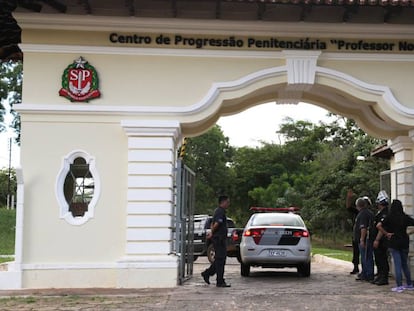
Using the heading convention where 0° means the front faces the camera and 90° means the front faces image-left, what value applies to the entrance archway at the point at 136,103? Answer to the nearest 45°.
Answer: approximately 0°

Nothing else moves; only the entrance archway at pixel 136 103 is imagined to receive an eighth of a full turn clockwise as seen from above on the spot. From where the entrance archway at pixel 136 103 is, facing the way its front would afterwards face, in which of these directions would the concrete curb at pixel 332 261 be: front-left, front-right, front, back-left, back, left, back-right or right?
back

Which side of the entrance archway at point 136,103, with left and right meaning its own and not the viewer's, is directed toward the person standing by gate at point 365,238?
left

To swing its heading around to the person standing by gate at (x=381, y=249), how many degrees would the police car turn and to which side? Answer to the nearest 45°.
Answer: approximately 135° to its right

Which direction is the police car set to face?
away from the camera

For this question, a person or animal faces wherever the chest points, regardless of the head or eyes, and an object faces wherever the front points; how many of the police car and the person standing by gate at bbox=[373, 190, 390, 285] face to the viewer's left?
1

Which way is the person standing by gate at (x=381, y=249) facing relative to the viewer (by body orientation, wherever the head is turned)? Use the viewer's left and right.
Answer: facing to the left of the viewer

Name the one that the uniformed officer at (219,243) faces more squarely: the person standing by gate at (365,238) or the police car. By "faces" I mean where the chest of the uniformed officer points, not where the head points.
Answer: the person standing by gate

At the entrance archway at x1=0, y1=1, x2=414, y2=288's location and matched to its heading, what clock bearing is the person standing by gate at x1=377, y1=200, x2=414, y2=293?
The person standing by gate is roughly at 9 o'clock from the entrance archway.
